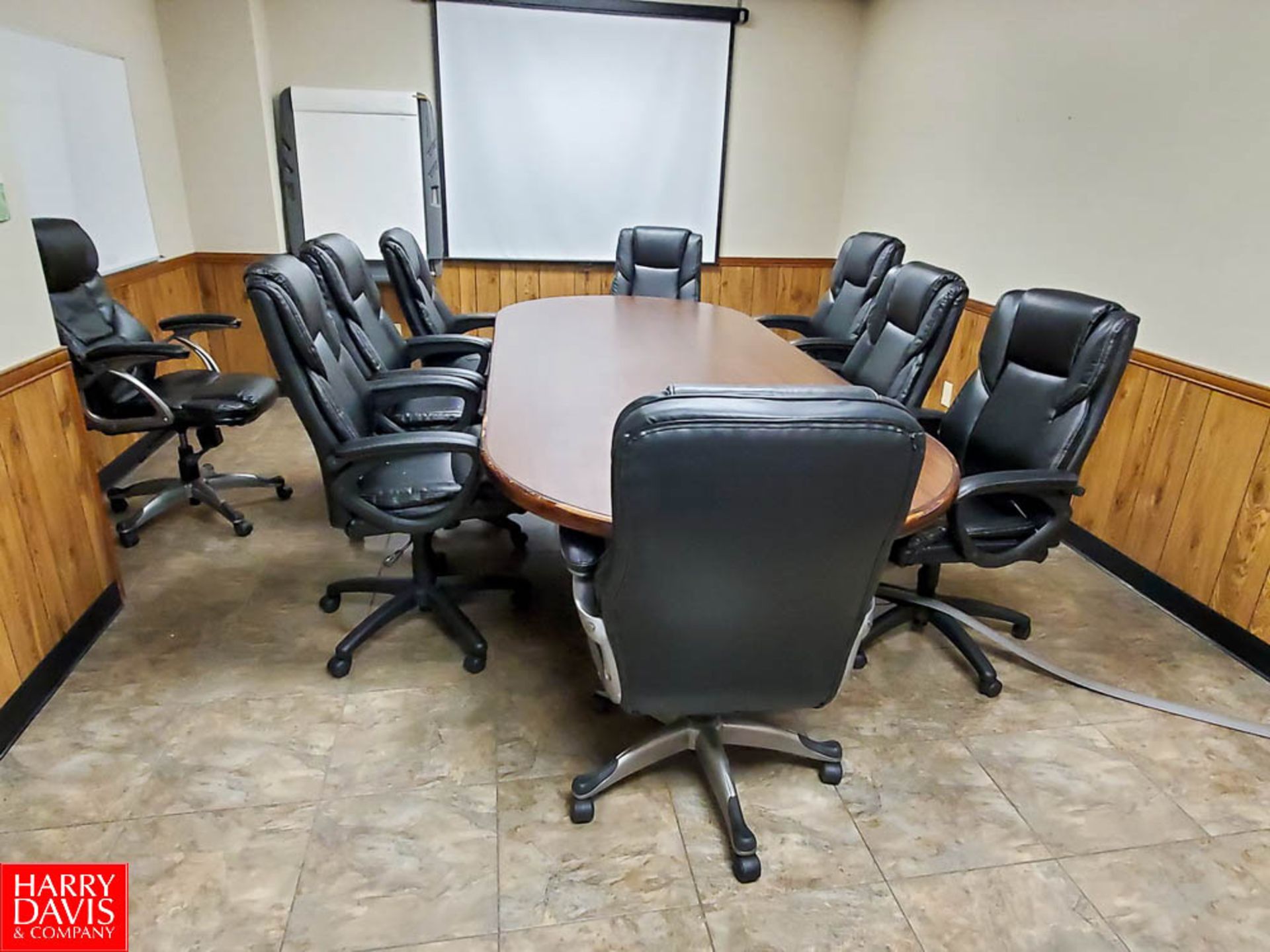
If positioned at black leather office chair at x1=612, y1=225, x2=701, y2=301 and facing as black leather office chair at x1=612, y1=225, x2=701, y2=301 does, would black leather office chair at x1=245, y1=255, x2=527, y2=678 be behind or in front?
in front

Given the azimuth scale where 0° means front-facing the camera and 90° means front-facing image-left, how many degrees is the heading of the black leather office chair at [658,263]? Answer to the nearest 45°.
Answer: approximately 0°

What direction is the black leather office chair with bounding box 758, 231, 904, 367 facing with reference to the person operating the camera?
facing the viewer and to the left of the viewer

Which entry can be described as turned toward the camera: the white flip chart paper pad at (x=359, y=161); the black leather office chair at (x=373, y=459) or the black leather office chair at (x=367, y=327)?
the white flip chart paper pad

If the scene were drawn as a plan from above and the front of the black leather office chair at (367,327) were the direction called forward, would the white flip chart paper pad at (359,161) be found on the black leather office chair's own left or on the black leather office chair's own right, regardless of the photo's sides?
on the black leather office chair's own left

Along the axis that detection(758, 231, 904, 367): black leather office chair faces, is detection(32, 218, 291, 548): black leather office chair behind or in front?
in front

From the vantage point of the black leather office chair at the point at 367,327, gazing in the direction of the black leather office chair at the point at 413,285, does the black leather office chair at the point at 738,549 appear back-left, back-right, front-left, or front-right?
back-right

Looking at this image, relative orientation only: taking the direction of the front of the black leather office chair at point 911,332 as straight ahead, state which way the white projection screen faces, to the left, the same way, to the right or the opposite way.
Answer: to the left

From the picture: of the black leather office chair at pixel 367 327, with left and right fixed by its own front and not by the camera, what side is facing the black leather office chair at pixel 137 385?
back

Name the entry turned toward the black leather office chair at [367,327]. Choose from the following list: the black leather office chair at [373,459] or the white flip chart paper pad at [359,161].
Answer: the white flip chart paper pad

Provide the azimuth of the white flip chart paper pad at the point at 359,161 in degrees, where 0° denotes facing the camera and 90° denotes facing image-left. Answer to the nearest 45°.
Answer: approximately 0°

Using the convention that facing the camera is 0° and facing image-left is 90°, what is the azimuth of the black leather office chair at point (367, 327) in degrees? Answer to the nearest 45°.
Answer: approximately 270°

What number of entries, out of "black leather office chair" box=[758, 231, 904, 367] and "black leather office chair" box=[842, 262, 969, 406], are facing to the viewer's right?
0

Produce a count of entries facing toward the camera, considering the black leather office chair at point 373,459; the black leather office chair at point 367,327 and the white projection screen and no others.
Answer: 1

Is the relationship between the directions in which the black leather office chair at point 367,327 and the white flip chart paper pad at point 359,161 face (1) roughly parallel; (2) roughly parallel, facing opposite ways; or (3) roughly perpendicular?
roughly perpendicular

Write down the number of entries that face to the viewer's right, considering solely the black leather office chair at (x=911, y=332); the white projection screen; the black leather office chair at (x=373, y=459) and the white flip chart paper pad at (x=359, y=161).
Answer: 1

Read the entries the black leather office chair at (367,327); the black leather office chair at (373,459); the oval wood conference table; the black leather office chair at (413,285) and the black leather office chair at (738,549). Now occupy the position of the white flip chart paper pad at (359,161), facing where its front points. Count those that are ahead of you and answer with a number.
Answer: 5

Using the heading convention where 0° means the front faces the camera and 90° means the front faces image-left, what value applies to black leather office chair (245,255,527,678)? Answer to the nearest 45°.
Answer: approximately 270°

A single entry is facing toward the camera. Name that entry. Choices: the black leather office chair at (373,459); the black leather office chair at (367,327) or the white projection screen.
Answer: the white projection screen
